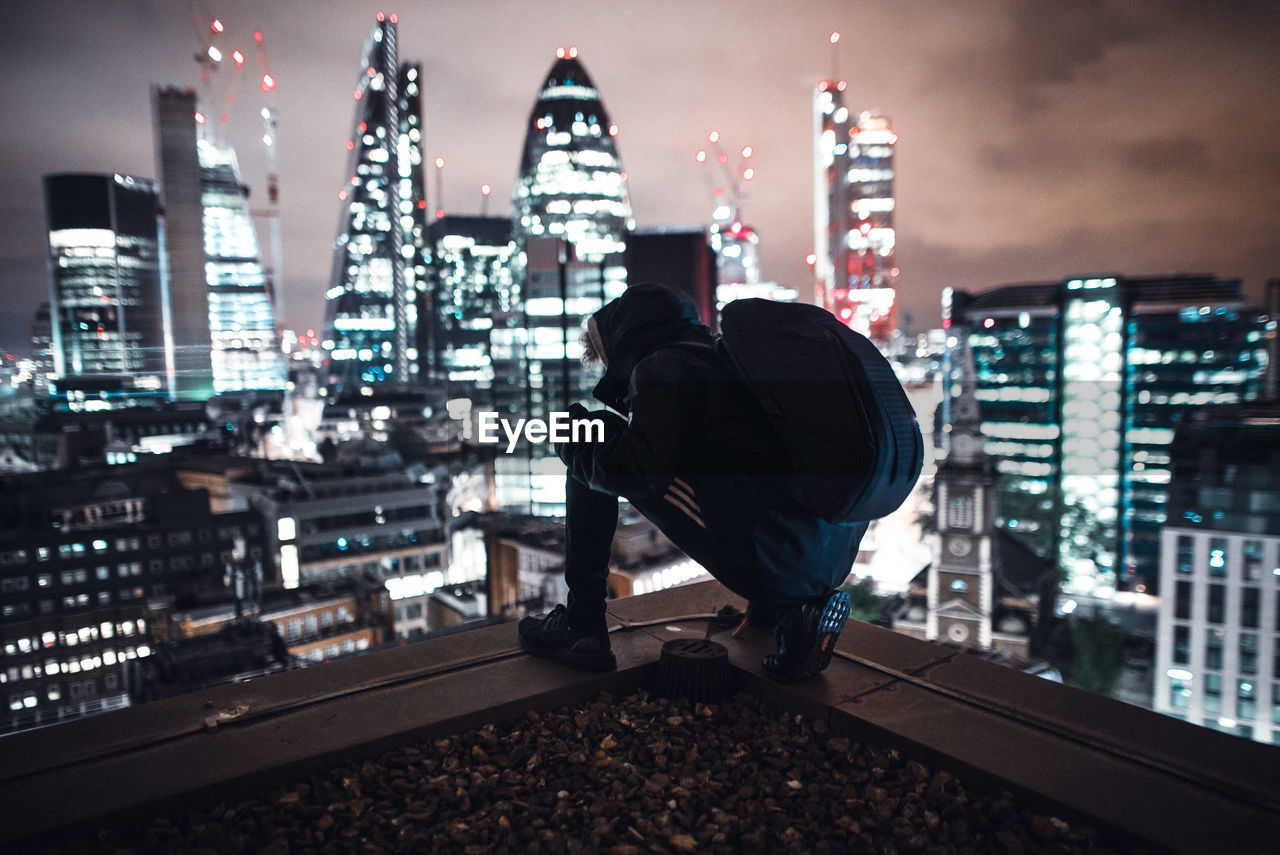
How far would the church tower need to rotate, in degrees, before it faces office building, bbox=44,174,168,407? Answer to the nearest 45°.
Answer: approximately 90° to its right

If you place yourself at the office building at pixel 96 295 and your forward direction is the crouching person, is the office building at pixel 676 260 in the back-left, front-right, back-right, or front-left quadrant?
front-left

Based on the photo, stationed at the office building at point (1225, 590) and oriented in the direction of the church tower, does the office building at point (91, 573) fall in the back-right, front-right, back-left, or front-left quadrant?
front-left

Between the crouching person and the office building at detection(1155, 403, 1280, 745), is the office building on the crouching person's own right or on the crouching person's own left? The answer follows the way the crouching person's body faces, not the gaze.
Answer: on the crouching person's own right

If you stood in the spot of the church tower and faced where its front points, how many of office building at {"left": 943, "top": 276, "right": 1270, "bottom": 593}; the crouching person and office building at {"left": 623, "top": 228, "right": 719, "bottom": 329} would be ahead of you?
1

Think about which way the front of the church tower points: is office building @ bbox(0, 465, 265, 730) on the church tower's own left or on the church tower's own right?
on the church tower's own right

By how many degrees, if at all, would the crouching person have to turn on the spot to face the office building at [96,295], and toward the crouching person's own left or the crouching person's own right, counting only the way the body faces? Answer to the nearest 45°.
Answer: approximately 45° to the crouching person's own right

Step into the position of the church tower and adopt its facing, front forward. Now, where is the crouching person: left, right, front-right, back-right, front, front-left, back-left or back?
front

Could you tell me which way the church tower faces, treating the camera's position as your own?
facing the viewer

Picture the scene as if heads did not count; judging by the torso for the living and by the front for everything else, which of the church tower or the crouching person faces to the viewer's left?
the crouching person

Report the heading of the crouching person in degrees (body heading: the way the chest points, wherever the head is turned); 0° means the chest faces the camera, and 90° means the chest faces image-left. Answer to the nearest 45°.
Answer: approximately 90°
